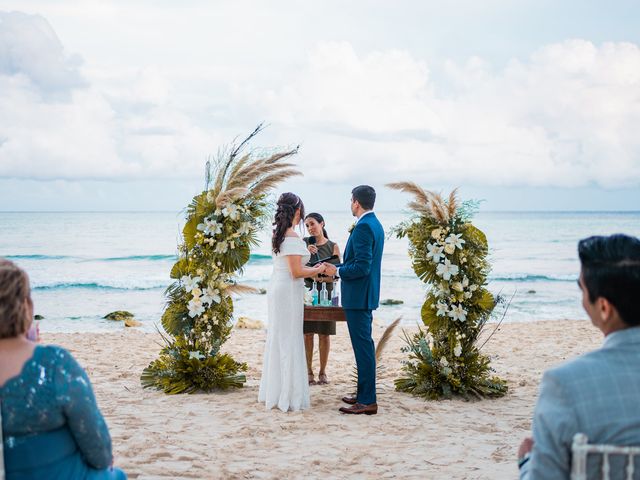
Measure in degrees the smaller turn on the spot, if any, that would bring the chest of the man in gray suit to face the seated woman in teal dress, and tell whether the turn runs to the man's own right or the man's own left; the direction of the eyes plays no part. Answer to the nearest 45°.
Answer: approximately 45° to the man's own left

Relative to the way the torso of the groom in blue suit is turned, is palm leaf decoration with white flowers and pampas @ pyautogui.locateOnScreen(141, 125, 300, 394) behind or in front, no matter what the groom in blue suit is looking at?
in front

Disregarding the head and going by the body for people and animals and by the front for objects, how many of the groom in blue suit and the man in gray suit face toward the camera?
0

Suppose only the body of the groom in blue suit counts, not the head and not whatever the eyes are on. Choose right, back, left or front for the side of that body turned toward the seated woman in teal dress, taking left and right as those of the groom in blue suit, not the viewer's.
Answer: left

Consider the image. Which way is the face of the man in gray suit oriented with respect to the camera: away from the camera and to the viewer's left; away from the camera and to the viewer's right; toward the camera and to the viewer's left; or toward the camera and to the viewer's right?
away from the camera and to the viewer's left

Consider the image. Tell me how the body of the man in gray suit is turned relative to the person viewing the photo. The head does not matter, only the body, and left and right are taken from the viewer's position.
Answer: facing away from the viewer and to the left of the viewer

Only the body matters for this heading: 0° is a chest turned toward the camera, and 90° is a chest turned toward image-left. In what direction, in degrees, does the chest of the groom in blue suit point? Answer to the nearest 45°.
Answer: approximately 90°

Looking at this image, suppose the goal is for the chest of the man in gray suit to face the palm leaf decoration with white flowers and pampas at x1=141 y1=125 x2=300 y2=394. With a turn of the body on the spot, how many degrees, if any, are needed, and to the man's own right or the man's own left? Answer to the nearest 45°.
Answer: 0° — they already face it
